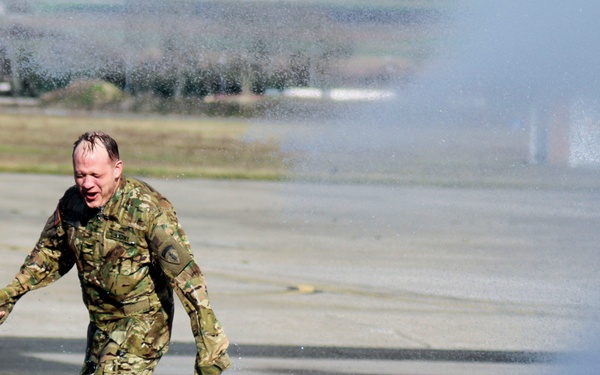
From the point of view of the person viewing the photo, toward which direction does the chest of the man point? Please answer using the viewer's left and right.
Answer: facing the viewer and to the left of the viewer
